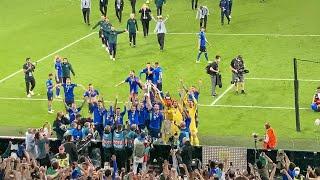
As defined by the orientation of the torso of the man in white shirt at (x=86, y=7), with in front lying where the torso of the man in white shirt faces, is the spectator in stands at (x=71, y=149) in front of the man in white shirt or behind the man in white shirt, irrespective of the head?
in front

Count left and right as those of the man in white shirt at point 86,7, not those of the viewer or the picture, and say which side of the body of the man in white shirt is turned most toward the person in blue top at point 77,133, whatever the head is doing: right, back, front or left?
front

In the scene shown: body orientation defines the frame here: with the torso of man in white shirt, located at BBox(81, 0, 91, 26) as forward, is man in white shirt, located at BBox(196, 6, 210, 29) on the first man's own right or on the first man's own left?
on the first man's own left

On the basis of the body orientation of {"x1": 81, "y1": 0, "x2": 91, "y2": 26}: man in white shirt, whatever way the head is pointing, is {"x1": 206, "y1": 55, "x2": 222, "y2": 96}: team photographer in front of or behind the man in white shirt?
in front

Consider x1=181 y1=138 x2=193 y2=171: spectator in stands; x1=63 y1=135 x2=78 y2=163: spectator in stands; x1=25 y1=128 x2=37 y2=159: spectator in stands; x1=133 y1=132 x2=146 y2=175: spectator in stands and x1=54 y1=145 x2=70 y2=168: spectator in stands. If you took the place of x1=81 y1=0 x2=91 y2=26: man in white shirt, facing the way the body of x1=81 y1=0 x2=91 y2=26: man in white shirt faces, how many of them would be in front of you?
5

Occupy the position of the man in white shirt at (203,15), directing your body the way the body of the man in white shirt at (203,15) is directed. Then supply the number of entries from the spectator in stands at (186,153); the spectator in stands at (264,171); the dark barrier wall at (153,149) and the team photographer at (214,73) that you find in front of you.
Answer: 4
